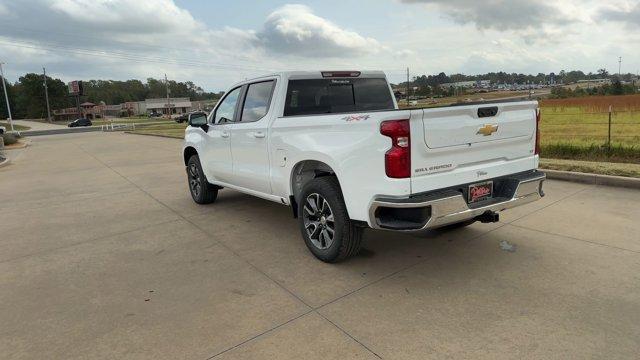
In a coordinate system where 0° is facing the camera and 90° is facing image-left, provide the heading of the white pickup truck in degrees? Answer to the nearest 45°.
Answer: approximately 135°
